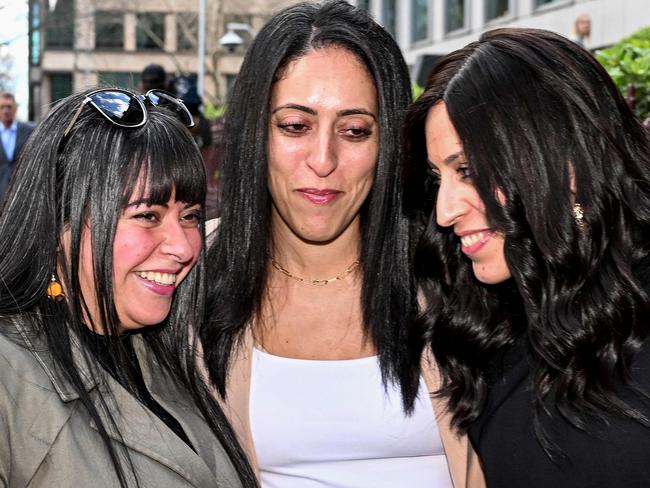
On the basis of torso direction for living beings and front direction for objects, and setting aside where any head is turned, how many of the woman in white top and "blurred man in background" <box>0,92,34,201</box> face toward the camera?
2

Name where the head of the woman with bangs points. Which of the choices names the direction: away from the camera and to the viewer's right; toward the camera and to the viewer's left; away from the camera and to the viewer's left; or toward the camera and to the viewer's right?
toward the camera and to the viewer's right

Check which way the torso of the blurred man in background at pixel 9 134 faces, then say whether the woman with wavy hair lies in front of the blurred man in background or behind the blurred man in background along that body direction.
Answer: in front

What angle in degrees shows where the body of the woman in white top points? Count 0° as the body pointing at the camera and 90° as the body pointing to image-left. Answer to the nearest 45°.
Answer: approximately 0°

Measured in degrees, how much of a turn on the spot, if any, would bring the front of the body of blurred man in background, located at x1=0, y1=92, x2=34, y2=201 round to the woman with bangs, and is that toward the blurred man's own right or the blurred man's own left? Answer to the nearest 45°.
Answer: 0° — they already face them

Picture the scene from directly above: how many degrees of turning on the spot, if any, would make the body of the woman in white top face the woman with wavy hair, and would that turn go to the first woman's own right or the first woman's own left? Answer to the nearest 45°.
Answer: approximately 45° to the first woman's own left

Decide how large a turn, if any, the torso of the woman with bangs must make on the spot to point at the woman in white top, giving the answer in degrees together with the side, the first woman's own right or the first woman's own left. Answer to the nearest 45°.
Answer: approximately 90° to the first woman's own left

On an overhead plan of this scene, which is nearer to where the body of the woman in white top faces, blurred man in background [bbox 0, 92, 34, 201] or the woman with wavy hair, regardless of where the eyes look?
the woman with wavy hair

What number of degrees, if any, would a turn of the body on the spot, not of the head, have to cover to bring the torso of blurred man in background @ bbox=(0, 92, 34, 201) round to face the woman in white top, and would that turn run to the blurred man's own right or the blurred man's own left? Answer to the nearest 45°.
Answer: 0° — they already face them
